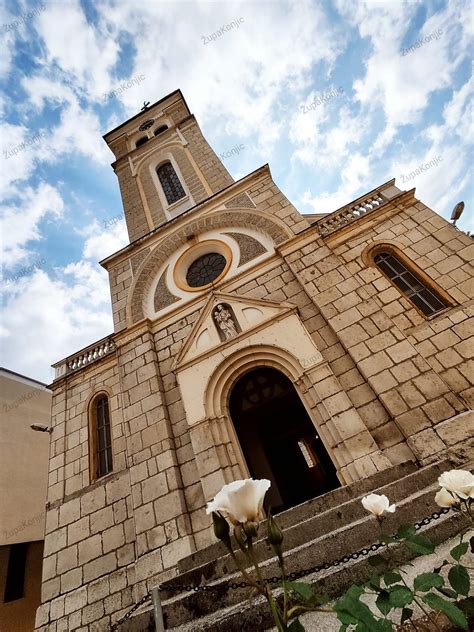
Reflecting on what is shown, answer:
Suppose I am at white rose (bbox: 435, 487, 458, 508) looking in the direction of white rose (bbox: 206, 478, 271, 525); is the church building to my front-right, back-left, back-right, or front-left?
back-right

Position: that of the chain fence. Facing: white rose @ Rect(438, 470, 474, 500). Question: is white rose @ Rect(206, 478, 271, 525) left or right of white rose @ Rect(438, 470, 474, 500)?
right

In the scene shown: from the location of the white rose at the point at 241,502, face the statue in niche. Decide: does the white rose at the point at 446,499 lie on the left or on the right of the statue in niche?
right

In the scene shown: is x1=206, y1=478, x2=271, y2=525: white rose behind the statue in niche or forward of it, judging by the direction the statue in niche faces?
forward

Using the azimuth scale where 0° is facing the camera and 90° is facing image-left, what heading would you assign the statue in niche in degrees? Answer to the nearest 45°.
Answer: approximately 0°
